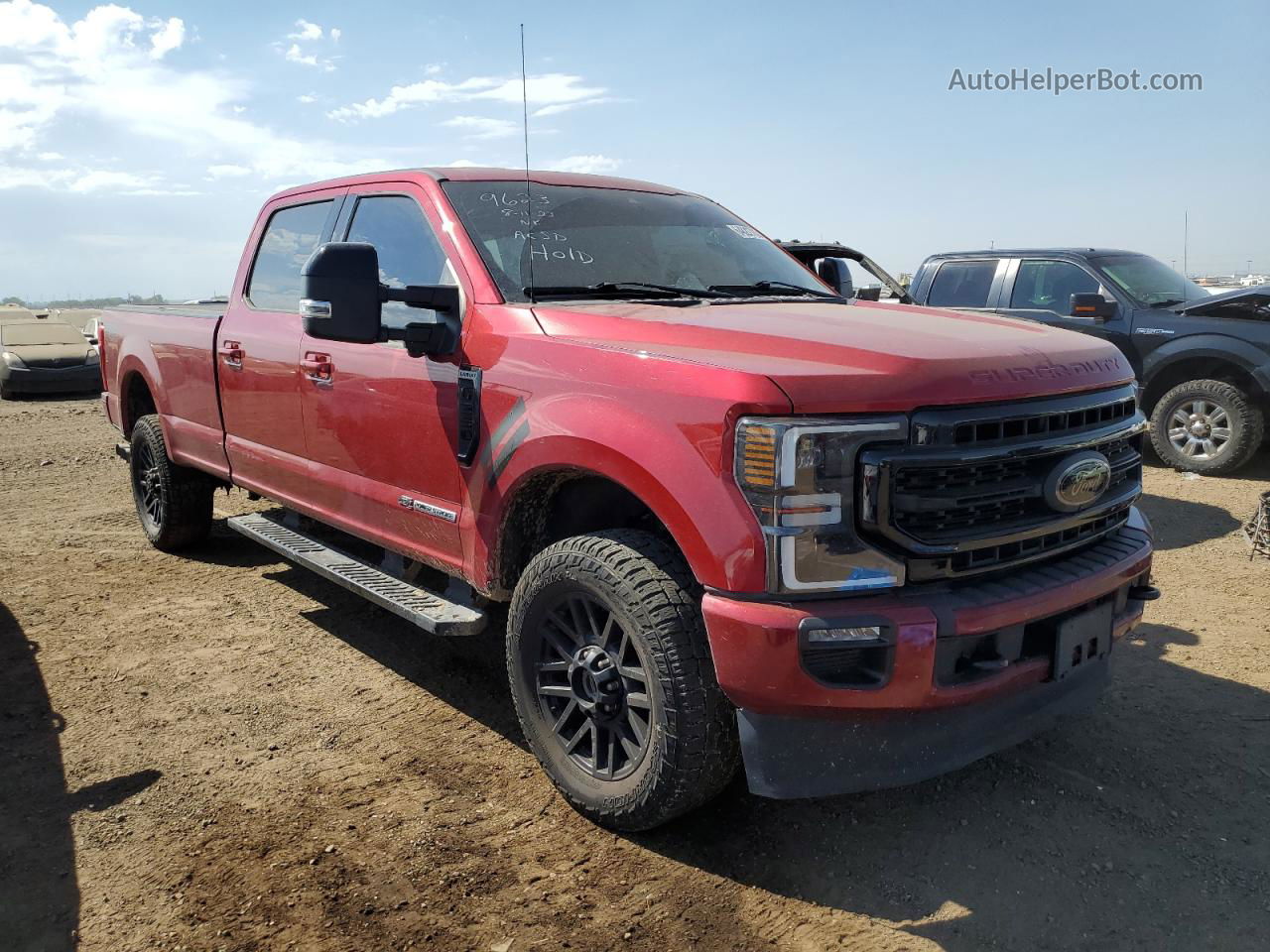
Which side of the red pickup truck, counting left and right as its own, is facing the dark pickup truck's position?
left
